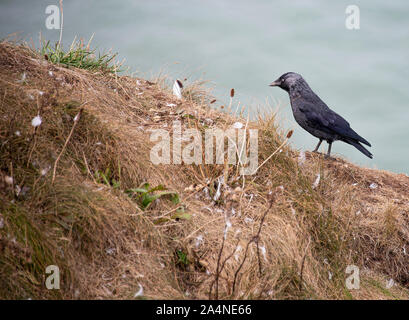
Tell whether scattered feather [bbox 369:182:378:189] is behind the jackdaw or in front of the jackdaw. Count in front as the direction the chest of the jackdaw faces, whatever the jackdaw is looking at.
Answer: behind

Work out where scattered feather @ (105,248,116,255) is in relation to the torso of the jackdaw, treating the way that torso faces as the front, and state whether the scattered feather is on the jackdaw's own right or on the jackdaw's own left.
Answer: on the jackdaw's own left

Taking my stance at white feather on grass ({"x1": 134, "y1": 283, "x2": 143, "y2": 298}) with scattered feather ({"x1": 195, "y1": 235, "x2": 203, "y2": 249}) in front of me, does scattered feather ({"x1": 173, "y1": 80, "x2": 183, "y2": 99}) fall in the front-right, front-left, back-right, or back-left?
front-left

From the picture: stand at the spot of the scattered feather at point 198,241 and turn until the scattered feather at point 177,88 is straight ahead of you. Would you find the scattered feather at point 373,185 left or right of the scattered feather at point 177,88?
right

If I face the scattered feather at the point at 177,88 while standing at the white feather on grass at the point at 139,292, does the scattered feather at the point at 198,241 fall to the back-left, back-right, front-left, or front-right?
front-right

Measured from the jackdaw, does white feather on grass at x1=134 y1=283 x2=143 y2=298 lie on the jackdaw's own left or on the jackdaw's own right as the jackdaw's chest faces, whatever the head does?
on the jackdaw's own left

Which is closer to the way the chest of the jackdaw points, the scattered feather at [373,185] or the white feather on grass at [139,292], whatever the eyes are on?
the white feather on grass

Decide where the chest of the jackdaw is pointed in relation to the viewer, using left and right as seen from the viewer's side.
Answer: facing to the left of the viewer

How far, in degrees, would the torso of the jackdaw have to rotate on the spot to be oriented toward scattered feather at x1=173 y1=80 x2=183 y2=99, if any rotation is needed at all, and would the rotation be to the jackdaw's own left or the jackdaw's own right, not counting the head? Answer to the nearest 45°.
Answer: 0° — it already faces it

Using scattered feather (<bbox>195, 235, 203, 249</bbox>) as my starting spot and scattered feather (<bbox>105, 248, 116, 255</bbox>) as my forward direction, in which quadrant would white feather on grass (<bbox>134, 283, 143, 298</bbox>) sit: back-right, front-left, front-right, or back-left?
front-left

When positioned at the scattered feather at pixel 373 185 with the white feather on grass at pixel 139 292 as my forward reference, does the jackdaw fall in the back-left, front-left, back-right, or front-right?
front-right

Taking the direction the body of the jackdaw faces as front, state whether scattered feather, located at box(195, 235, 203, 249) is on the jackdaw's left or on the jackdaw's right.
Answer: on the jackdaw's left
